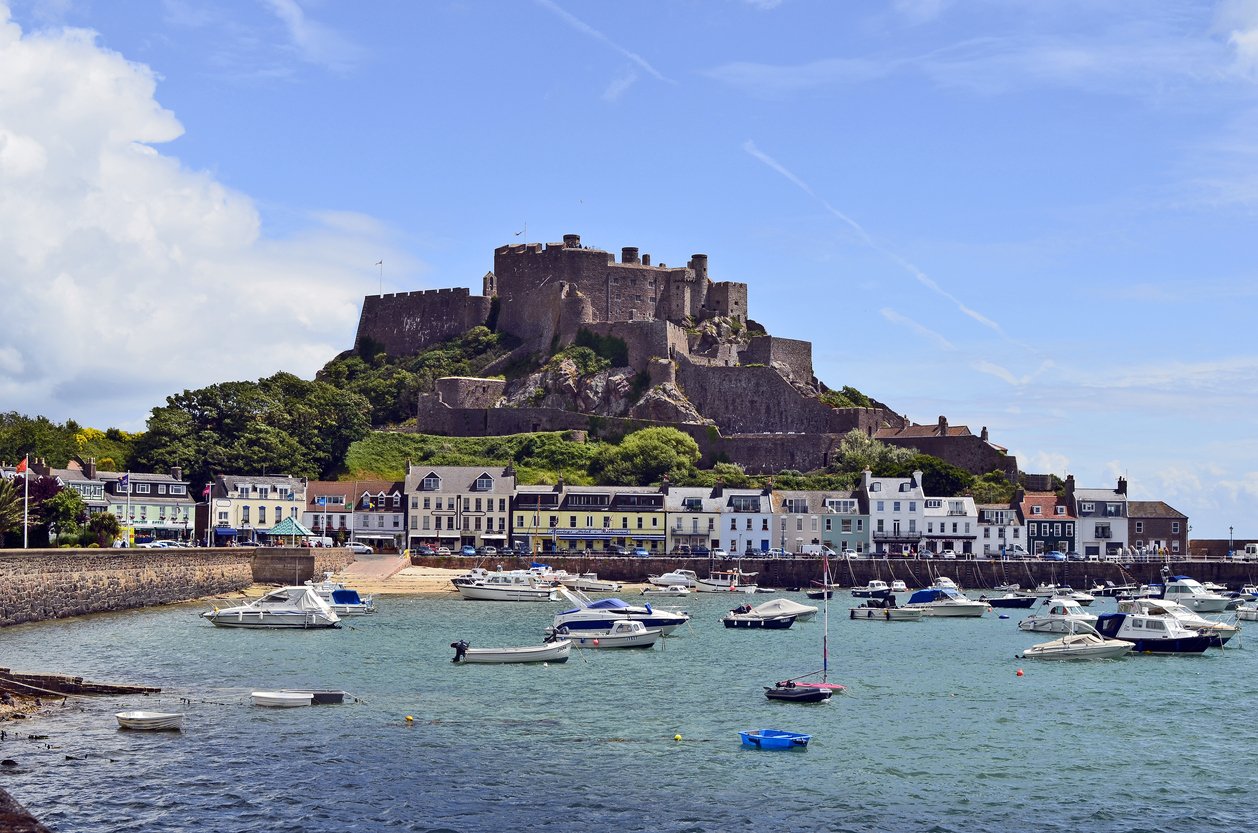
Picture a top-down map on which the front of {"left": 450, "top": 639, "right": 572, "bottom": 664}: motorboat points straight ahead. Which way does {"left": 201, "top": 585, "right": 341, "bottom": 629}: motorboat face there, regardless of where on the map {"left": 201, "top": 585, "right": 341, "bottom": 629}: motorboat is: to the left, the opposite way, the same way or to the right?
the opposite way

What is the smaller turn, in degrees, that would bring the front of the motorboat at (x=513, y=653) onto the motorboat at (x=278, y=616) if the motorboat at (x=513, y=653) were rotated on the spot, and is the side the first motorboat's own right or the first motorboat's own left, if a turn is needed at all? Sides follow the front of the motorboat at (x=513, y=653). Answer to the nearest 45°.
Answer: approximately 135° to the first motorboat's own left

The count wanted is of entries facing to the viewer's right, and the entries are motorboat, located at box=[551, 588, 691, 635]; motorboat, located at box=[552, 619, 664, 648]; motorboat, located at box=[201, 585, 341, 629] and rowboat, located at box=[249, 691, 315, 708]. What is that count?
2

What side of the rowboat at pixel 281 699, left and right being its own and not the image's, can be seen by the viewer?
left

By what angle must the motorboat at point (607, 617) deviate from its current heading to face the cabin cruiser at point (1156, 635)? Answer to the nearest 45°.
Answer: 0° — it already faces it

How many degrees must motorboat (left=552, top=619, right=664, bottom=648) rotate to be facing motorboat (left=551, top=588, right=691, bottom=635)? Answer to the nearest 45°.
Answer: approximately 90° to its left

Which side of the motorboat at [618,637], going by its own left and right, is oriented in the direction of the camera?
right

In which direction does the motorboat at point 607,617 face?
to the viewer's right

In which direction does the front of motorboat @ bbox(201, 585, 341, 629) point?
to the viewer's left

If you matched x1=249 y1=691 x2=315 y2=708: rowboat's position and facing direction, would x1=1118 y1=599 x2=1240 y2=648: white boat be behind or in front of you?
behind

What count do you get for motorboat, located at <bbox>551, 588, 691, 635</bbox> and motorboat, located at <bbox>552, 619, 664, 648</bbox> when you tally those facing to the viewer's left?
0

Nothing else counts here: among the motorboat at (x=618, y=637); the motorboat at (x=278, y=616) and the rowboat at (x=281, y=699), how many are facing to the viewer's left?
2

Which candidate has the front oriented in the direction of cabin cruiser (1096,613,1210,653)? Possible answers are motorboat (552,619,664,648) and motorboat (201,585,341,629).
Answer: motorboat (552,619,664,648)

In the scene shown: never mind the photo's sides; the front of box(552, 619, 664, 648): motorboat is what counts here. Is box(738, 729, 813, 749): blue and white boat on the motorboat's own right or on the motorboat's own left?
on the motorboat's own right

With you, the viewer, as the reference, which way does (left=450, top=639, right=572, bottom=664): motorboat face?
facing to the right of the viewer
